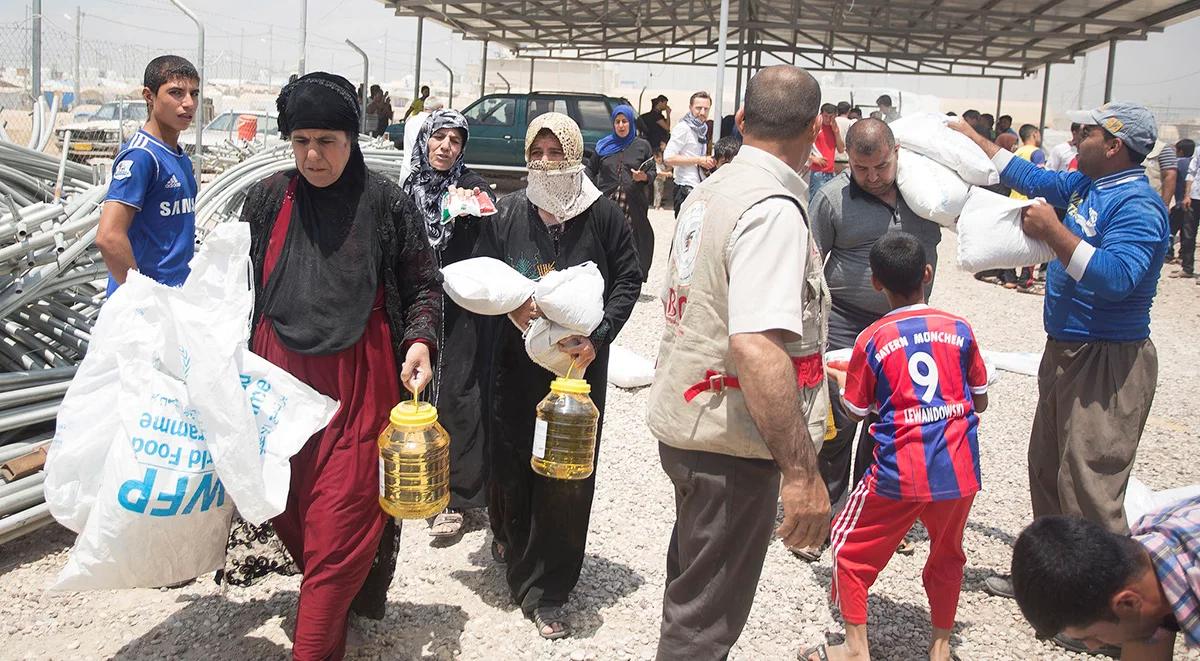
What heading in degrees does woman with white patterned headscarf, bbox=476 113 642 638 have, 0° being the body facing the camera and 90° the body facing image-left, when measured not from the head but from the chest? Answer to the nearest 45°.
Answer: approximately 0°

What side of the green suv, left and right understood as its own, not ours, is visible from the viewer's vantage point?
left

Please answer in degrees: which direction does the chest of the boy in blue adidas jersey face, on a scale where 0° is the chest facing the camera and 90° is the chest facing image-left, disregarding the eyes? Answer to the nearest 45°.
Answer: approximately 315°

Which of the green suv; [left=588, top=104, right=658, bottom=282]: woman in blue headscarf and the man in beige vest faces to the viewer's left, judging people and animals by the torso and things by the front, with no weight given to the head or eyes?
the green suv

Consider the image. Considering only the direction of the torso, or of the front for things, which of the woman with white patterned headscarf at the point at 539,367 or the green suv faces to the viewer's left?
the green suv

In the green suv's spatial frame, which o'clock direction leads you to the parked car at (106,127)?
The parked car is roughly at 12 o'clock from the green suv.

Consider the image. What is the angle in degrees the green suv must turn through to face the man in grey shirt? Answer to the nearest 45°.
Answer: approximately 90° to its left

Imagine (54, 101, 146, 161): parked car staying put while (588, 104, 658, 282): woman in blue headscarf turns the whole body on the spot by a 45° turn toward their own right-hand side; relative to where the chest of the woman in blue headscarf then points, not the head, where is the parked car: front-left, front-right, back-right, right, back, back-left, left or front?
right

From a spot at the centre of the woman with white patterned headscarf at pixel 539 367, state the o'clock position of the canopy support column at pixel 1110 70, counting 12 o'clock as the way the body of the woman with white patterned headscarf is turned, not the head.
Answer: The canopy support column is roughly at 7 o'clock from the woman with white patterned headscarf.

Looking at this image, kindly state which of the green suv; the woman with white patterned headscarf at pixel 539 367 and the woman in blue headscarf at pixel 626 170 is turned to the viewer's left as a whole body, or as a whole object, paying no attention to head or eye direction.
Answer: the green suv
